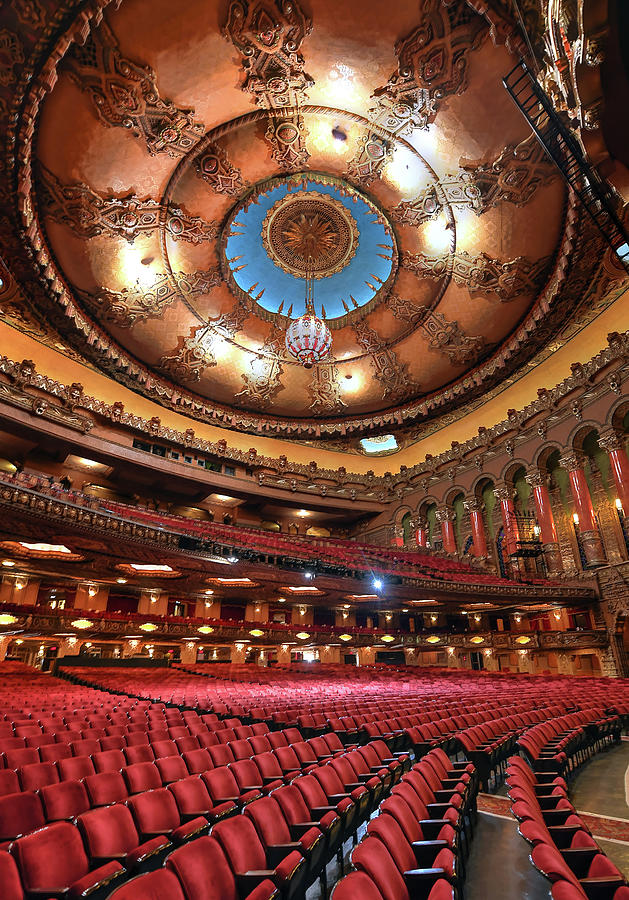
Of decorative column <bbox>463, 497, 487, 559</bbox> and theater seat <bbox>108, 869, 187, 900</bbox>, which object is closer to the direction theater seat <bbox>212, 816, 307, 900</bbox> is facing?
the theater seat

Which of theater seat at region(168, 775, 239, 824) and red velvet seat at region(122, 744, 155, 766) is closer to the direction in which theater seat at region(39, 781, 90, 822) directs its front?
the theater seat

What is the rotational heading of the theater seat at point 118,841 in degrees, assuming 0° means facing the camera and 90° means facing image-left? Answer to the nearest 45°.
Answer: approximately 315°

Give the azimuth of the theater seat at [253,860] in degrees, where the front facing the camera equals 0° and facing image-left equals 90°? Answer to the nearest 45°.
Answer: approximately 315°

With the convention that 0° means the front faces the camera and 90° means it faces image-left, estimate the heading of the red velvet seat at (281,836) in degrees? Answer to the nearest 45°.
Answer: approximately 315°

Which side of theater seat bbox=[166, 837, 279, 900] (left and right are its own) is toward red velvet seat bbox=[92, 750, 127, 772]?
back

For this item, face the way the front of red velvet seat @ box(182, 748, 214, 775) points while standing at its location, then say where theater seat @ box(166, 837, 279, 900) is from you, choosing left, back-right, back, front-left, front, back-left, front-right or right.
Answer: front-right

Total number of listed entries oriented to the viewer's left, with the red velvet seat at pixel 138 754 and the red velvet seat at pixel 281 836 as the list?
0
